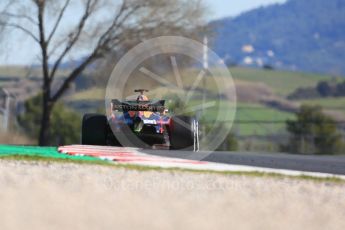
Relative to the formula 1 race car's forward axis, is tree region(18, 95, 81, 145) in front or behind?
in front

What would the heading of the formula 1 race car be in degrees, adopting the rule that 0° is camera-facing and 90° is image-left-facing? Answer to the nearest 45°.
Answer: approximately 180°
